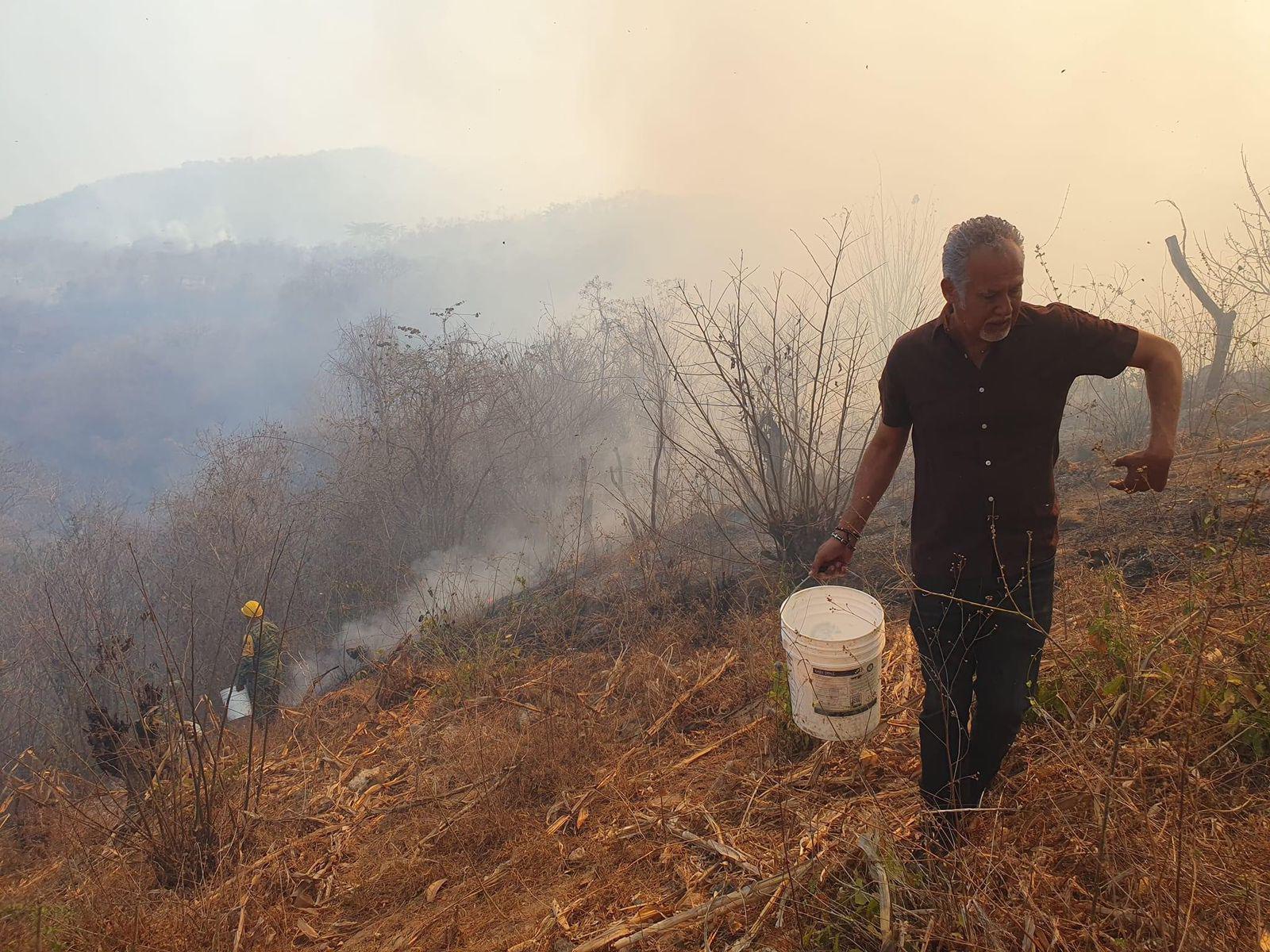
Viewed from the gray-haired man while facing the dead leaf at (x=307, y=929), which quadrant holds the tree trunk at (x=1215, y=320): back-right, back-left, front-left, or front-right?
back-right

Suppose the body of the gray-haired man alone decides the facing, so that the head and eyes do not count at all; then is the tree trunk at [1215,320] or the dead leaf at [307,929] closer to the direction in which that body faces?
the dead leaf

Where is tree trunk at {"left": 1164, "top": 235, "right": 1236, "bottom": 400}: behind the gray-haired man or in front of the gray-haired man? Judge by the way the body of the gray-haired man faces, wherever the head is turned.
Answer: behind

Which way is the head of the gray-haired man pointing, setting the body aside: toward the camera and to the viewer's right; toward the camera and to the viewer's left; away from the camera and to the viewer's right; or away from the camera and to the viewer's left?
toward the camera and to the viewer's right

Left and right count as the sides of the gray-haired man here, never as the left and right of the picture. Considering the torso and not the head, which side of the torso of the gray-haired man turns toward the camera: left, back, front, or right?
front

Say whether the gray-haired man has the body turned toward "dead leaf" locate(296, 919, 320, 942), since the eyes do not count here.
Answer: no
